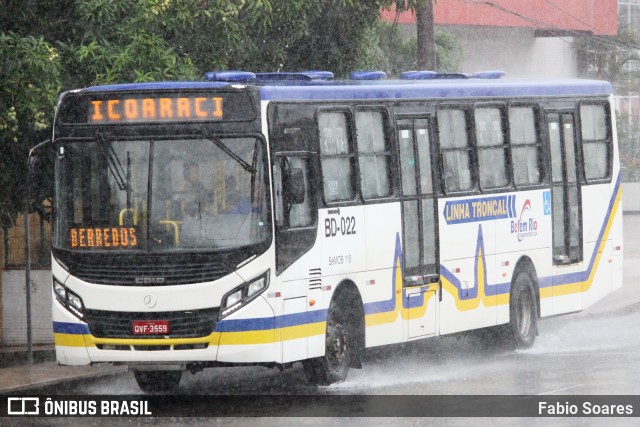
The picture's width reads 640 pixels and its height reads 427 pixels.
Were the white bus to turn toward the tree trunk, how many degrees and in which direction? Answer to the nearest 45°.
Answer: approximately 135° to its right

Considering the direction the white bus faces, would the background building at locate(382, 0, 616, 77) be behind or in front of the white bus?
behind

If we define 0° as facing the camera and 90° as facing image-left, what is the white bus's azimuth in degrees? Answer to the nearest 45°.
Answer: approximately 45°
